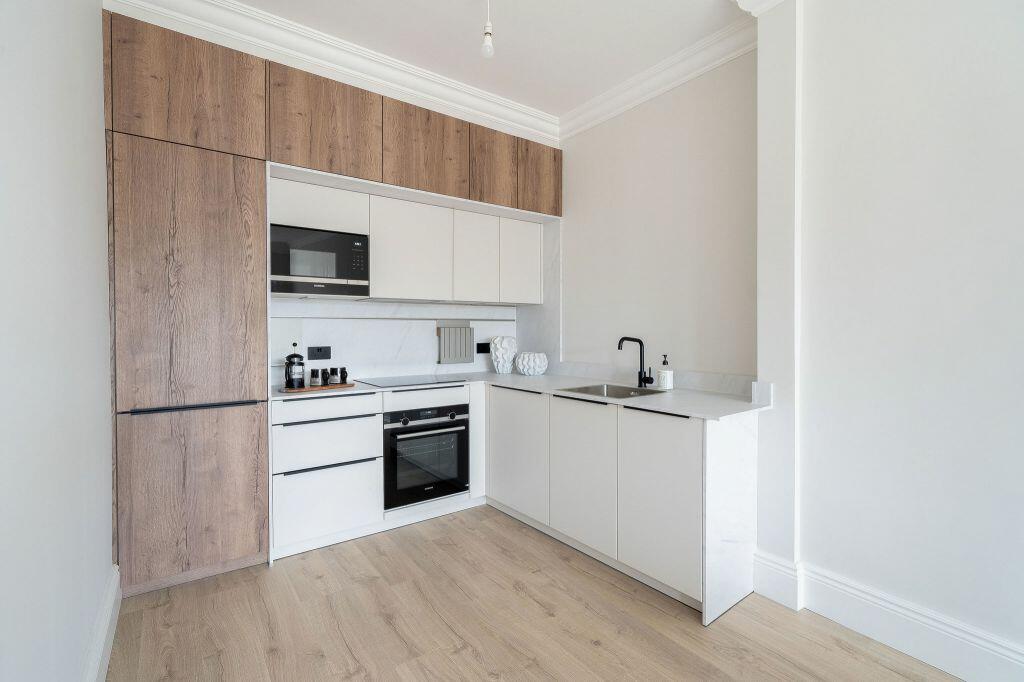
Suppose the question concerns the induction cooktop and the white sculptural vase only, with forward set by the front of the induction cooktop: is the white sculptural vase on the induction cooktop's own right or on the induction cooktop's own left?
on the induction cooktop's own left

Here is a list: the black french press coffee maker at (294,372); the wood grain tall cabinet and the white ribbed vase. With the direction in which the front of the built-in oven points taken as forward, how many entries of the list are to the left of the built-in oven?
1

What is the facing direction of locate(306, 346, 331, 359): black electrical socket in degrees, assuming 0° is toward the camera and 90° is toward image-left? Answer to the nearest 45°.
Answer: approximately 0°

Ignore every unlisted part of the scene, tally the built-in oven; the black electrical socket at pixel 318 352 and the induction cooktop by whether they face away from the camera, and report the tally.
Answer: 0

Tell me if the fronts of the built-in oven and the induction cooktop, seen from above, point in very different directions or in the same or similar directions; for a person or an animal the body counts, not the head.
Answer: same or similar directions

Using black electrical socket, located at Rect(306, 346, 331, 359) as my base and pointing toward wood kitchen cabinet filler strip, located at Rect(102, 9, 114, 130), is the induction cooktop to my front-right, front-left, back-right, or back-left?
back-left

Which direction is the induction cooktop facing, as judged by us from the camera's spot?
facing the viewer and to the right of the viewer

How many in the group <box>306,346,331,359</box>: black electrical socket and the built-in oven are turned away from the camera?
0

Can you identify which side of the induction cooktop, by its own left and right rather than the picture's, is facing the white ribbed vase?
left

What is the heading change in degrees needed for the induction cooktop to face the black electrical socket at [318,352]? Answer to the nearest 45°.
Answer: approximately 135° to its right

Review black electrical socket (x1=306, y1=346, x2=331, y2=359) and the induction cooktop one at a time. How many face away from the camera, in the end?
0

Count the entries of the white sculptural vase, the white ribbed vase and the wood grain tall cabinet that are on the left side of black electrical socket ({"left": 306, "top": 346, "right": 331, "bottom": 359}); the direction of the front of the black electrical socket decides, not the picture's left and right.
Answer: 2

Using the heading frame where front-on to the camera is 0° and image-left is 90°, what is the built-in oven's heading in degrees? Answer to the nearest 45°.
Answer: approximately 315°

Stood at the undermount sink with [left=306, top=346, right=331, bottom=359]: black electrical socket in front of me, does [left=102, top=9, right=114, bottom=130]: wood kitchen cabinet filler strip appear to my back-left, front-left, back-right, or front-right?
front-left
